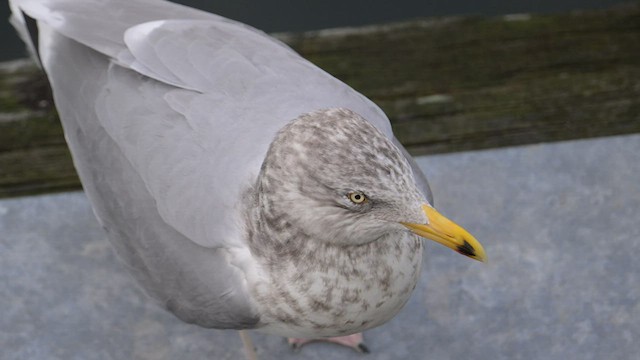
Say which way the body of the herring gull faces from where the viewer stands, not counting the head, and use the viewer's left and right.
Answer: facing the viewer and to the right of the viewer

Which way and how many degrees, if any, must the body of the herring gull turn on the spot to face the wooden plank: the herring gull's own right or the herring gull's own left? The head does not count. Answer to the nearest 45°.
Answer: approximately 90° to the herring gull's own left
